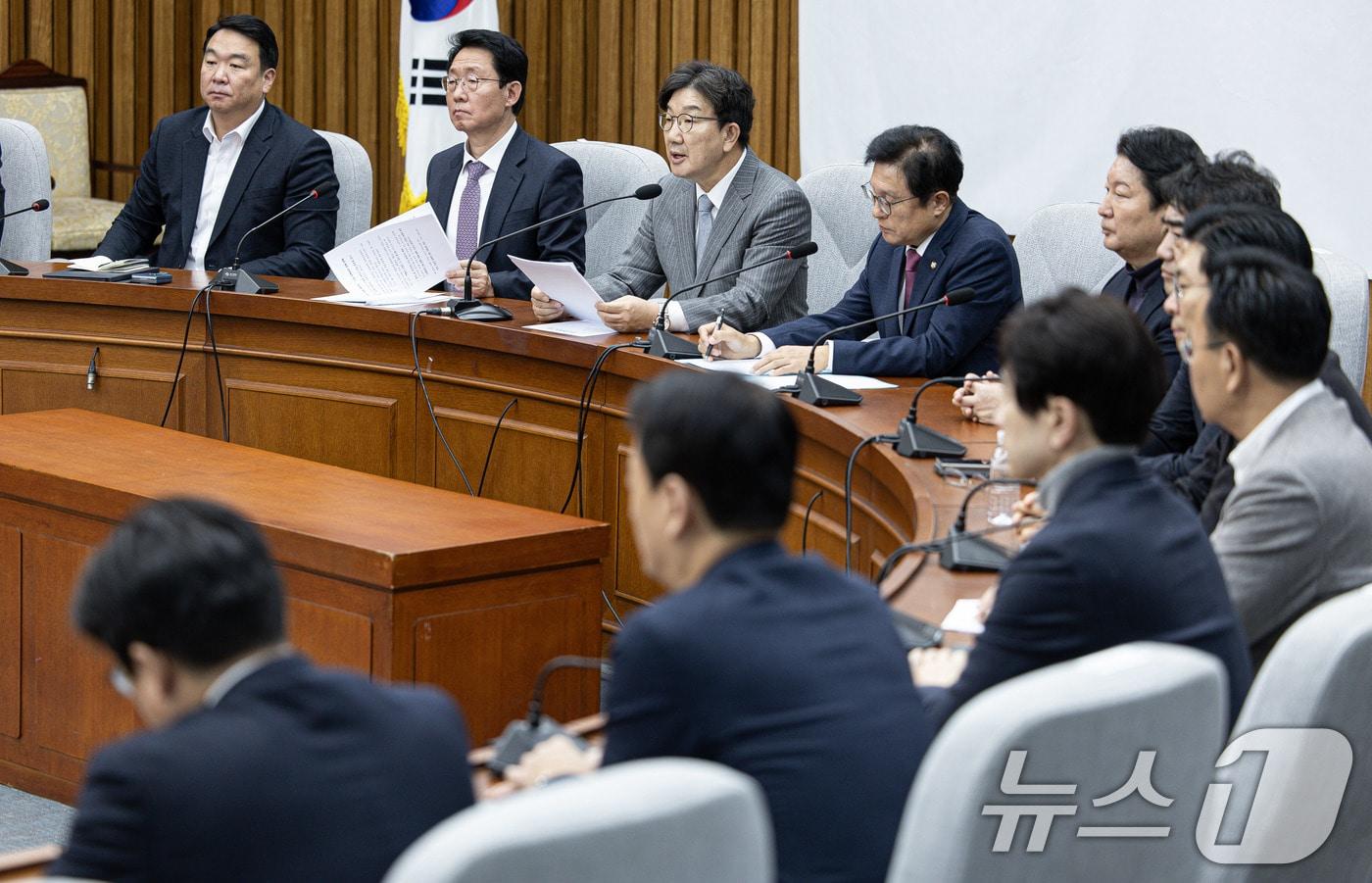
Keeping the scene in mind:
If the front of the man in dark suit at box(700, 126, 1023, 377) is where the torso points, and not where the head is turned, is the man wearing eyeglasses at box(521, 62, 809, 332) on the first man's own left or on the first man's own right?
on the first man's own right

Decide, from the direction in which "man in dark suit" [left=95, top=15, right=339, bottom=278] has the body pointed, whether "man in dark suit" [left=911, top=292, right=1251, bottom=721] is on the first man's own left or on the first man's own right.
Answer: on the first man's own left

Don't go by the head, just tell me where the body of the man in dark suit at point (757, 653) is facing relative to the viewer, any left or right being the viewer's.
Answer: facing away from the viewer and to the left of the viewer

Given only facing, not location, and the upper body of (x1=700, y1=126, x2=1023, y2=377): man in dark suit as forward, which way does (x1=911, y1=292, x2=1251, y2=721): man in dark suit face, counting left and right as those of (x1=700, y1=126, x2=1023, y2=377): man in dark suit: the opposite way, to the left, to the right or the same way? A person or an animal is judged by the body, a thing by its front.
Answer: to the right

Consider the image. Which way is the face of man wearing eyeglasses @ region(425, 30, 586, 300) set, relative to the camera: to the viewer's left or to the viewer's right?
to the viewer's left

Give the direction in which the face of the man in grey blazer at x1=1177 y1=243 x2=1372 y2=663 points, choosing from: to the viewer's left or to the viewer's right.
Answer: to the viewer's left

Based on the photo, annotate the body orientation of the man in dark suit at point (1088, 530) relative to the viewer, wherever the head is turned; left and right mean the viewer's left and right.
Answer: facing away from the viewer and to the left of the viewer
